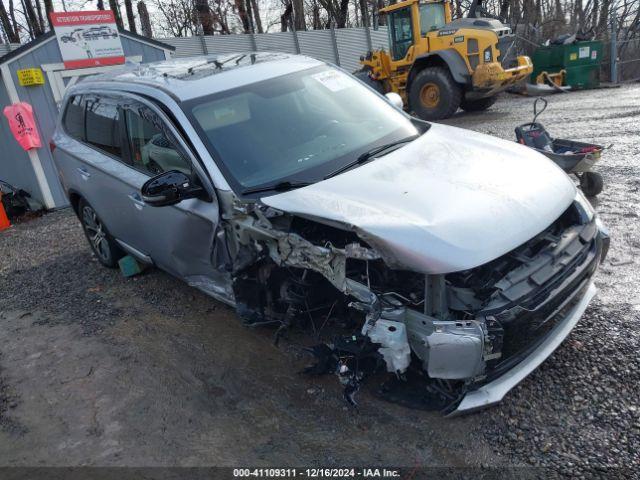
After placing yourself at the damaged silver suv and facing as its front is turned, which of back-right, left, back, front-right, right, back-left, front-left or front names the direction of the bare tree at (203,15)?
back-left

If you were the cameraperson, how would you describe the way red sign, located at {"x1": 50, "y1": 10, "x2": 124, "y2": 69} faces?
facing the viewer

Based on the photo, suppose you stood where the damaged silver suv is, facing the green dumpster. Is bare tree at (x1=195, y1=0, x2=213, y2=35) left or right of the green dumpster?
left

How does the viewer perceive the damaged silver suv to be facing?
facing the viewer and to the right of the viewer

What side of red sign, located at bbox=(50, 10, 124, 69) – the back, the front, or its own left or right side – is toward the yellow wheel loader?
left

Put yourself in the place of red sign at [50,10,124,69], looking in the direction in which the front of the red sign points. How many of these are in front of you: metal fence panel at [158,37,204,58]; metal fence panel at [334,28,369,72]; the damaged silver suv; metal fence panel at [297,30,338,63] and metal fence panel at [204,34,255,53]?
1

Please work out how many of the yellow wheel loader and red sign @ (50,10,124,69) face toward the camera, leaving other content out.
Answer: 1

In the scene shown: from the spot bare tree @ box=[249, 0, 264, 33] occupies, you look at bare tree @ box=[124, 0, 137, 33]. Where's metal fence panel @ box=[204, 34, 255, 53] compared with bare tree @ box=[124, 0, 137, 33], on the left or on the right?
left

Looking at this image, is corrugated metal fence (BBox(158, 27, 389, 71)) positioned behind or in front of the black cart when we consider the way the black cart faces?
behind
